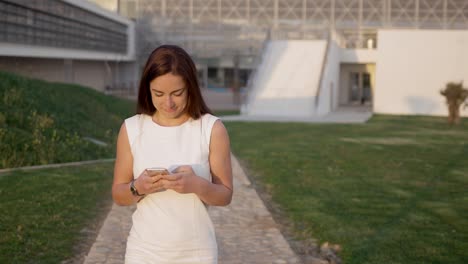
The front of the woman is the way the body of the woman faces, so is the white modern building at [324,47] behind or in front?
behind

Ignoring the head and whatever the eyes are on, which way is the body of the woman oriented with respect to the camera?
toward the camera

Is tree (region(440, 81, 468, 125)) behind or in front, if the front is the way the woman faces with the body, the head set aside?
behind
